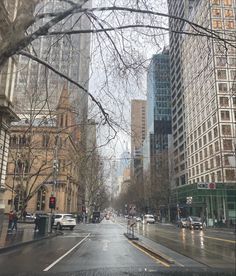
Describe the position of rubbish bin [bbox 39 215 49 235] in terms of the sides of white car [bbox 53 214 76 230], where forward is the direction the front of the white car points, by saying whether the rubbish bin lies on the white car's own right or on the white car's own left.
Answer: on the white car's own left

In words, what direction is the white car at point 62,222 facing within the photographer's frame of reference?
facing away from the viewer and to the left of the viewer
